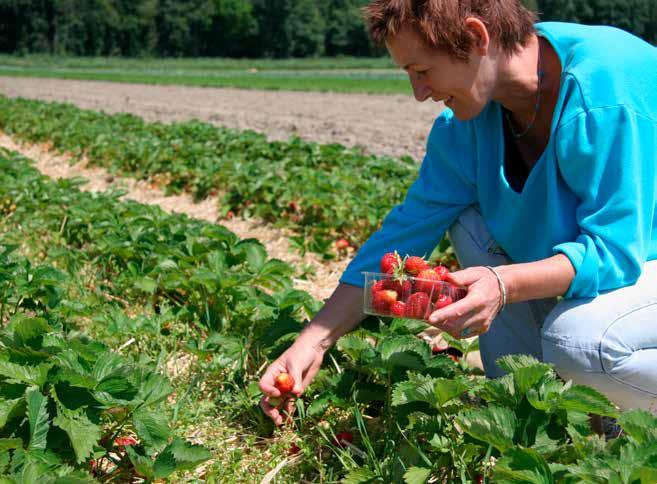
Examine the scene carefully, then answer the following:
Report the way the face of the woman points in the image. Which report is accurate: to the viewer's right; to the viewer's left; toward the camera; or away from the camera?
to the viewer's left

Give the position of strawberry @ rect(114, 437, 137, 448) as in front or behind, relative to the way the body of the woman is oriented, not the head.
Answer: in front

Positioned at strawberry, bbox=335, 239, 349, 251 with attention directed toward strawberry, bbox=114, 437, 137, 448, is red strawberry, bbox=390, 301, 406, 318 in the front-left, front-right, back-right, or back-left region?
front-left

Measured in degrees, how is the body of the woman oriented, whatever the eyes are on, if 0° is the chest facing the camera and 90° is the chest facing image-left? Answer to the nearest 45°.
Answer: approximately 45°
